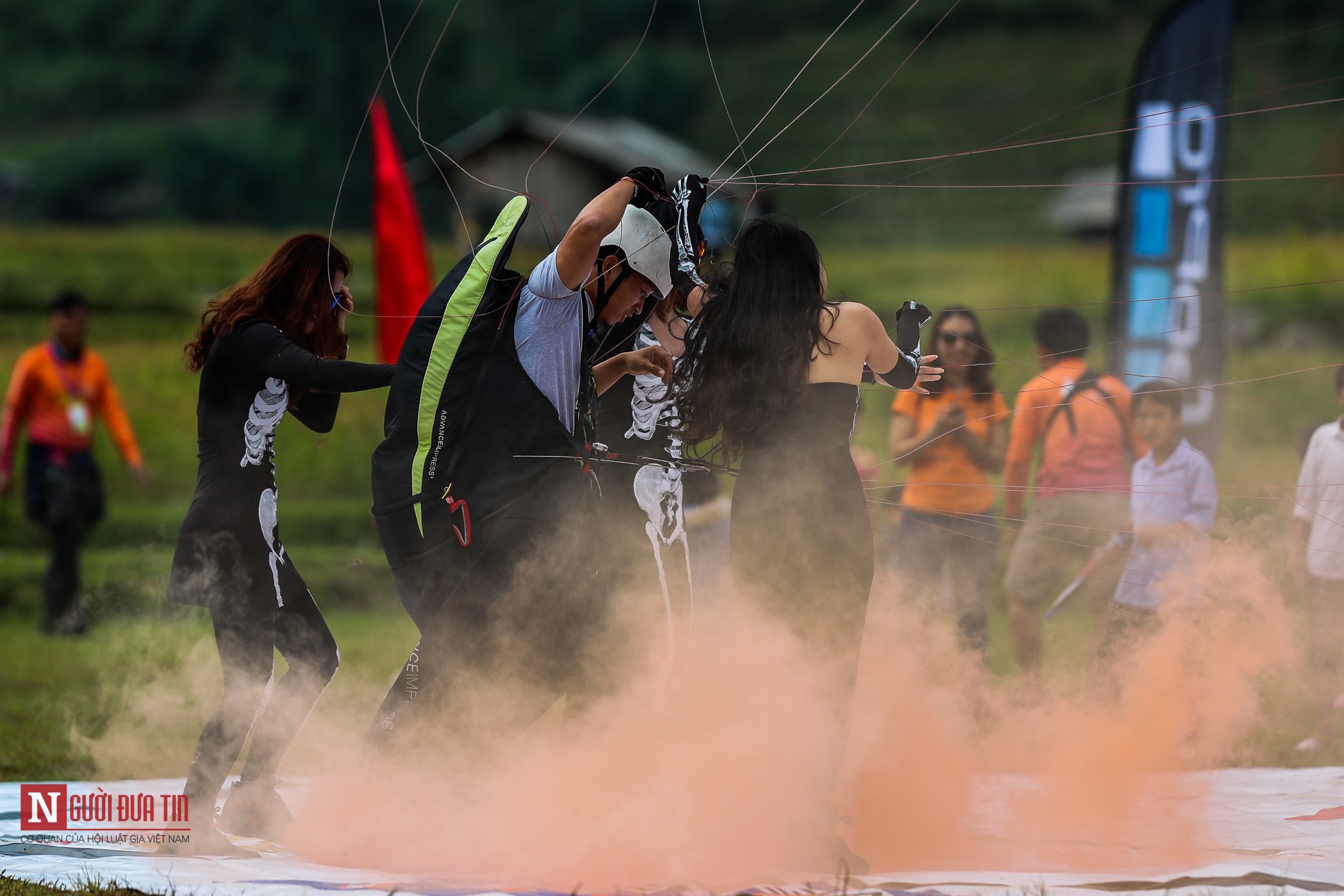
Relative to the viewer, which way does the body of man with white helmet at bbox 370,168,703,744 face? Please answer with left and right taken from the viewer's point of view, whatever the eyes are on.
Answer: facing to the right of the viewer

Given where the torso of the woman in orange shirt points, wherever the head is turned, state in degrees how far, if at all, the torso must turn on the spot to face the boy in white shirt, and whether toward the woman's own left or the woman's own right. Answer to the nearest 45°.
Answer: approximately 45° to the woman's own left

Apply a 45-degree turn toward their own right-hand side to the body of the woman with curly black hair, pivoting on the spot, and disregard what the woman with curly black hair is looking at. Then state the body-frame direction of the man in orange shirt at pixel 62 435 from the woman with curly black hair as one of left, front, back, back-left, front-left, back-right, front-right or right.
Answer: front-left

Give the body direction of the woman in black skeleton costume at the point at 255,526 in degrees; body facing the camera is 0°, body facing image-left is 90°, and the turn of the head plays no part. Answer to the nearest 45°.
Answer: approximately 270°

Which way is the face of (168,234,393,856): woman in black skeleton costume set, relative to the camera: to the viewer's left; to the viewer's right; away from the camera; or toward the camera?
to the viewer's right

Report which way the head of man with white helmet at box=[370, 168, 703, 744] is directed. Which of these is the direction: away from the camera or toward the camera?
toward the camera

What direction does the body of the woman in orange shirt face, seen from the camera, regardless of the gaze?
toward the camera

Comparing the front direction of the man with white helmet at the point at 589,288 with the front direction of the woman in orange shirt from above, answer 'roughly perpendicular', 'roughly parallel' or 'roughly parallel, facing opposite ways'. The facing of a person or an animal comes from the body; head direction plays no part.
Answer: roughly perpendicular
